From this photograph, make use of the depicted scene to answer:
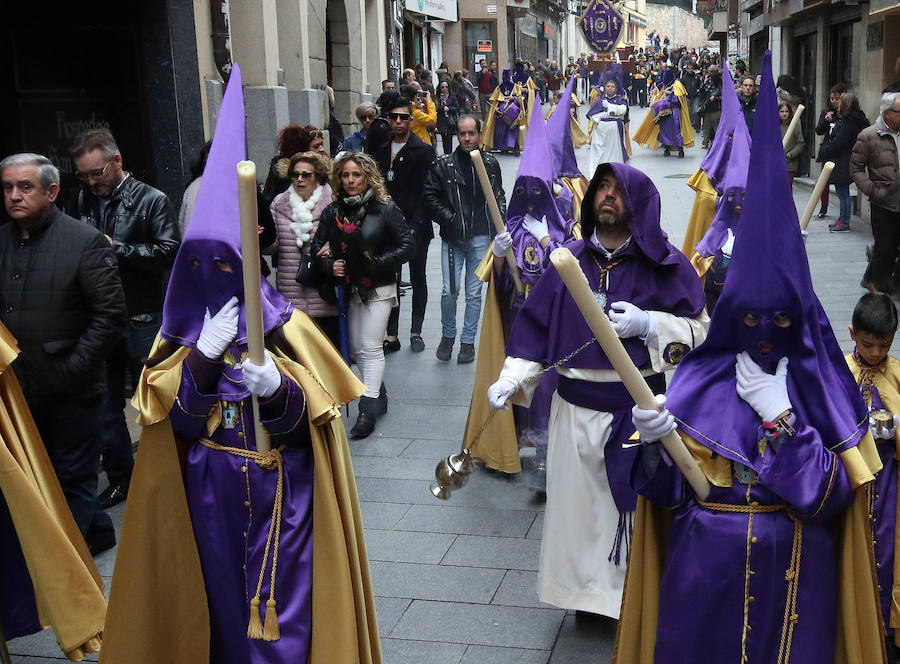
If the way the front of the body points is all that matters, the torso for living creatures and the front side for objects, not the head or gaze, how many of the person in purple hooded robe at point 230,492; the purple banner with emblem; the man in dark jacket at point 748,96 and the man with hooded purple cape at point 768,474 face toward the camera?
4

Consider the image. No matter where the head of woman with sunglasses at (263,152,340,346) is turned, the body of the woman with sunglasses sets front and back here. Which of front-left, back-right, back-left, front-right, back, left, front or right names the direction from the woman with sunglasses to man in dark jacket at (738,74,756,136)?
back-left

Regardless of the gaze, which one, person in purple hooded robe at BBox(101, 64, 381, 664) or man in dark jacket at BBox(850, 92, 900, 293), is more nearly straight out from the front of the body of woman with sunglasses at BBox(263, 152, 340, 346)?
the person in purple hooded robe

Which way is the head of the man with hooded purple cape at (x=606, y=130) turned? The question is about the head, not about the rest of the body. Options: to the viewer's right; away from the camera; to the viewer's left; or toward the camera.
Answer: toward the camera

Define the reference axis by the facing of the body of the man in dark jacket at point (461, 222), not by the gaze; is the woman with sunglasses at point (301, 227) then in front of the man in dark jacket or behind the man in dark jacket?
in front

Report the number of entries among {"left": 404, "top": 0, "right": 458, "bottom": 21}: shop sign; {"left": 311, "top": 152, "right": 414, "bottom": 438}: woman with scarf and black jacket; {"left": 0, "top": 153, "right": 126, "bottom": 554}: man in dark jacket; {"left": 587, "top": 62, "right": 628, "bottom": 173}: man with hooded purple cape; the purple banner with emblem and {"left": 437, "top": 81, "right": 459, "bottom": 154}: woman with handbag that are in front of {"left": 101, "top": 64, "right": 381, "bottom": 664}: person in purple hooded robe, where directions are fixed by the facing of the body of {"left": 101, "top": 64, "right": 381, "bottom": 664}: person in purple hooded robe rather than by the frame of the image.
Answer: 0

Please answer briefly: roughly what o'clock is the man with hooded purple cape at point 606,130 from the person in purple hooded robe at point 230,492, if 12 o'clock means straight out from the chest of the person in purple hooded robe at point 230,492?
the man with hooded purple cape at point 606,130 is roughly at 7 o'clock from the person in purple hooded robe at point 230,492.

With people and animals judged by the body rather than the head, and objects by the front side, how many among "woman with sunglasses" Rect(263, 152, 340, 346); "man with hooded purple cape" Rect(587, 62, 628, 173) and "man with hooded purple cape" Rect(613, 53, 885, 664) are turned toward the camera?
3

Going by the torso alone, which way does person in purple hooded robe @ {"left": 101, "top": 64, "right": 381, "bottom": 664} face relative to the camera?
toward the camera

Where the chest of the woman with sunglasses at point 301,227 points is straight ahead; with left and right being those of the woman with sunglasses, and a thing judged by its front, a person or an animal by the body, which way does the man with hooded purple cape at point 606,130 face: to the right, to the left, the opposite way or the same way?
the same way

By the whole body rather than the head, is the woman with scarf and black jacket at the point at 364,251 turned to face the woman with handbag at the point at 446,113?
no

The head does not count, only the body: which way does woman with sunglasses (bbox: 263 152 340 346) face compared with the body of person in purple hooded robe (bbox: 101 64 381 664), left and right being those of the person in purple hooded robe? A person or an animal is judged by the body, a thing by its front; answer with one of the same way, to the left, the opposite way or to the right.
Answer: the same way

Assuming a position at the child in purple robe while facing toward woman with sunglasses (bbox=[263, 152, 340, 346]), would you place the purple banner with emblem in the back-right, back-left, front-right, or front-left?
front-right

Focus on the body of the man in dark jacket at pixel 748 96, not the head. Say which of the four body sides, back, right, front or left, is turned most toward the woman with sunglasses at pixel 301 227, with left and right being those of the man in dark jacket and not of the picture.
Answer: front

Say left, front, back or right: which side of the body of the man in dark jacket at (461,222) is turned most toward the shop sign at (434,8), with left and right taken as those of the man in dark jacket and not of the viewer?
back

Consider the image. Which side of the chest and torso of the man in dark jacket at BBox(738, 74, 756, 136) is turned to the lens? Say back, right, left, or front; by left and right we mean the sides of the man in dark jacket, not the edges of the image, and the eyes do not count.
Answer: front

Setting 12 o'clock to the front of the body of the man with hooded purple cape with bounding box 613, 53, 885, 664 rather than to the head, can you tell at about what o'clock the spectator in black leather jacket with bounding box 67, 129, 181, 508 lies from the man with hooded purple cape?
The spectator in black leather jacket is roughly at 4 o'clock from the man with hooded purple cape.

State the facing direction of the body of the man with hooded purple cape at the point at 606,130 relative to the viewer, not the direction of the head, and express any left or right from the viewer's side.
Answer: facing the viewer

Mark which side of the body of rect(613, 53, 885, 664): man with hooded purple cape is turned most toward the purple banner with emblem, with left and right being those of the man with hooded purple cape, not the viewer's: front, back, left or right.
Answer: back

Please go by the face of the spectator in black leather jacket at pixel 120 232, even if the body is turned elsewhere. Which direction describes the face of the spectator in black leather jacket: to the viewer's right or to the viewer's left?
to the viewer's right

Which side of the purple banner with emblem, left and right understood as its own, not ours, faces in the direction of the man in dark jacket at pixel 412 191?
front

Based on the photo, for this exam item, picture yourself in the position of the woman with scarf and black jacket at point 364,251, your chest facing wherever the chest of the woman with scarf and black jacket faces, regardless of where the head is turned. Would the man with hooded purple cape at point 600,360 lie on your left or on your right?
on your left

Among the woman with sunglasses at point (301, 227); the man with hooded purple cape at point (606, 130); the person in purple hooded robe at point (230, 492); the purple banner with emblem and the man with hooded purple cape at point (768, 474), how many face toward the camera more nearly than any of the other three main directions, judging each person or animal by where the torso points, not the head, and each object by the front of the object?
5
